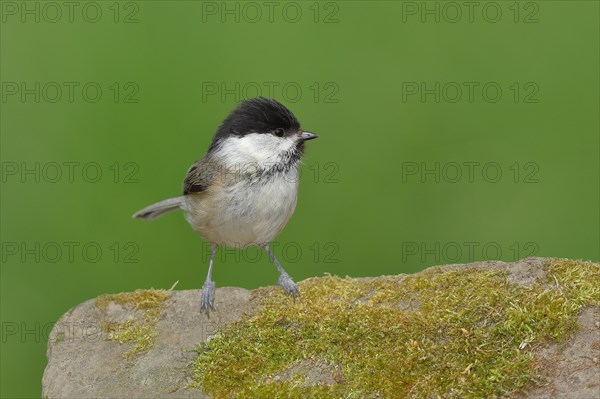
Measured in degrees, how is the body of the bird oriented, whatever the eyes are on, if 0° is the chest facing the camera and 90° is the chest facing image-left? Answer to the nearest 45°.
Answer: approximately 315°
